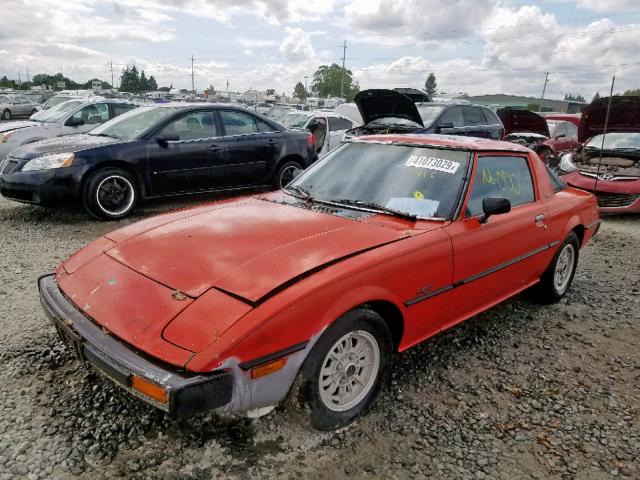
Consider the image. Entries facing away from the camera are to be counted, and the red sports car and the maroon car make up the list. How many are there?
0

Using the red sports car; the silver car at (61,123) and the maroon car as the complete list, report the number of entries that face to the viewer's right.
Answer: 0

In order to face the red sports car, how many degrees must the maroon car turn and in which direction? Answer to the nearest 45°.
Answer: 0° — it already faces it

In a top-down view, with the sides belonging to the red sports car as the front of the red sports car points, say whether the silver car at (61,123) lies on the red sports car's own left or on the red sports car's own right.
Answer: on the red sports car's own right

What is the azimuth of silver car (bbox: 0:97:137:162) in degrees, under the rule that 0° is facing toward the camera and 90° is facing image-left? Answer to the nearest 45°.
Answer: approximately 45°

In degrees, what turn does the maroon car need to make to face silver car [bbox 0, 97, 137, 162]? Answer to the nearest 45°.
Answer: approximately 90° to its right

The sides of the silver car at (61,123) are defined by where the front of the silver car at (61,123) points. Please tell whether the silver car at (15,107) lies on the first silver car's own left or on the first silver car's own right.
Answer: on the first silver car's own right

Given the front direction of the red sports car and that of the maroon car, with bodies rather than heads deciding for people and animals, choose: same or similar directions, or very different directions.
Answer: same or similar directions

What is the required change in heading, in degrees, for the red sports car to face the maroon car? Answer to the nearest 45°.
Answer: approximately 180°

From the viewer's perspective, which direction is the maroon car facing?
toward the camera

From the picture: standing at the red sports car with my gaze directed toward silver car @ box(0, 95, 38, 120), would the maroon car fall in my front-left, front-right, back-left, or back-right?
front-right

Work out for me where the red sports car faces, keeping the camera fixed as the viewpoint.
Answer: facing the viewer and to the left of the viewer

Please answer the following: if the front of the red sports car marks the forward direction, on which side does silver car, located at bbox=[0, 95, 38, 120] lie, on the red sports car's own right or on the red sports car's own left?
on the red sports car's own right
